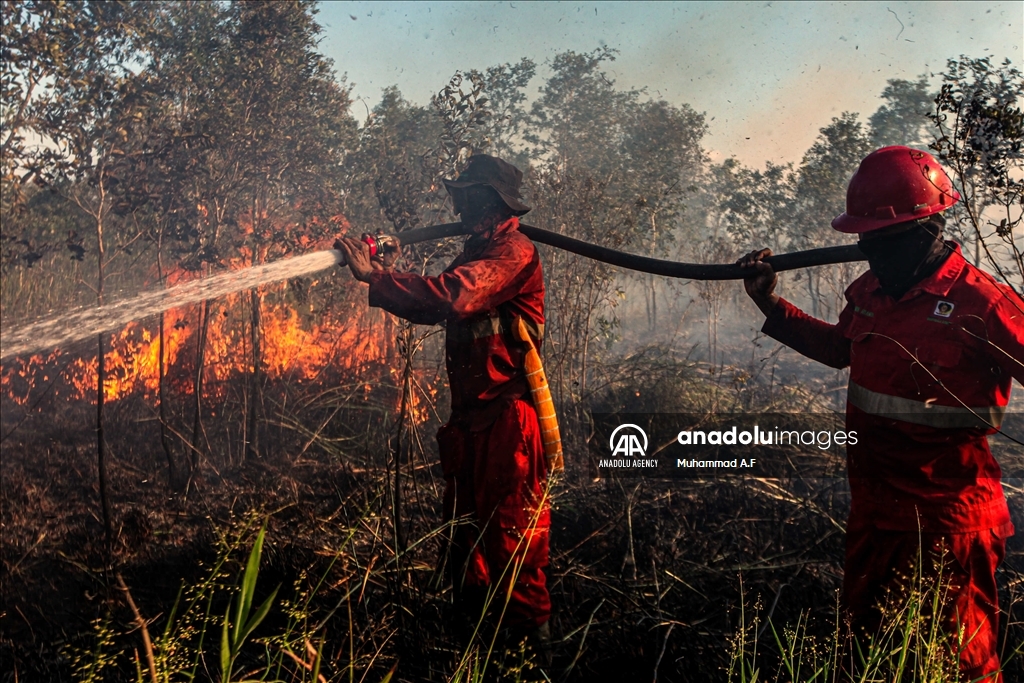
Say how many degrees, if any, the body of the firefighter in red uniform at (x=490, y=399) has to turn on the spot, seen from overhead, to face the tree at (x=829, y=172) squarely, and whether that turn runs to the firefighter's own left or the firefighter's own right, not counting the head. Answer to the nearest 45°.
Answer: approximately 135° to the firefighter's own right

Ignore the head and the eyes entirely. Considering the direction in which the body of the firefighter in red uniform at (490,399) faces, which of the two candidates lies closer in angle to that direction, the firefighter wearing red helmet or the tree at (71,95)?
the tree

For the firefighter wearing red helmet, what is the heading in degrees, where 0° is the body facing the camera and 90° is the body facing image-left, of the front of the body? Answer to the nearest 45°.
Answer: approximately 45°

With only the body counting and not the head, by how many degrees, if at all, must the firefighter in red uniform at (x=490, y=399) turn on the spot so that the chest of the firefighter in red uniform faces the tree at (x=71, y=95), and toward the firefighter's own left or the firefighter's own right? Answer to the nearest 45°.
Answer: approximately 45° to the firefighter's own right

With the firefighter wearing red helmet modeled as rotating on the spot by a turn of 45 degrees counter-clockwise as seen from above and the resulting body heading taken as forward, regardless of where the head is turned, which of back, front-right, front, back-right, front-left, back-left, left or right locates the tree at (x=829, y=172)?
back

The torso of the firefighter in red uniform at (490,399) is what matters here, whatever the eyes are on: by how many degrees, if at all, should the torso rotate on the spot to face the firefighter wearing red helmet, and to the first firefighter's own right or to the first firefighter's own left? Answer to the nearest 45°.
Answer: approximately 135° to the first firefighter's own left

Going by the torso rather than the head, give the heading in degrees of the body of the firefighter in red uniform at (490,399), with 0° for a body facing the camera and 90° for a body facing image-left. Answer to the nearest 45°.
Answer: approximately 90°

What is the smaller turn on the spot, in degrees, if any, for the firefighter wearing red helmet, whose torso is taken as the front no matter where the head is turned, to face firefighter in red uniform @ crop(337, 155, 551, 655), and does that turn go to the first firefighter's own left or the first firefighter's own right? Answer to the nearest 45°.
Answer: approximately 45° to the first firefighter's own right
